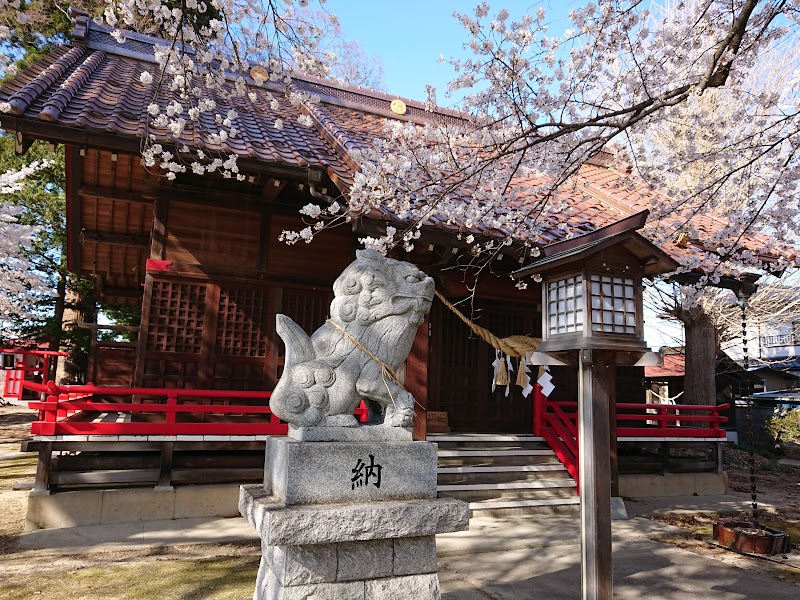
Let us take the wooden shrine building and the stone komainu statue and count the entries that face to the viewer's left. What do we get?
0

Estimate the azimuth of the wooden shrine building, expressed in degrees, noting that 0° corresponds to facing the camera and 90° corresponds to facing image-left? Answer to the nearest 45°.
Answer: approximately 315°

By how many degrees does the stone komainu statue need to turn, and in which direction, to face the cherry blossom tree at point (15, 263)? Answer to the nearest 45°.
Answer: approximately 135° to its left

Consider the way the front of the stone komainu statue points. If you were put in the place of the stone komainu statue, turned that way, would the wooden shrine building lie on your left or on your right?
on your left

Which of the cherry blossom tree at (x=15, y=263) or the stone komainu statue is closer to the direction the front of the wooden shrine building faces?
the stone komainu statue

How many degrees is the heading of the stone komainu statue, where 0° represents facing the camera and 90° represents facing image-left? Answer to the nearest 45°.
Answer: approximately 270°
